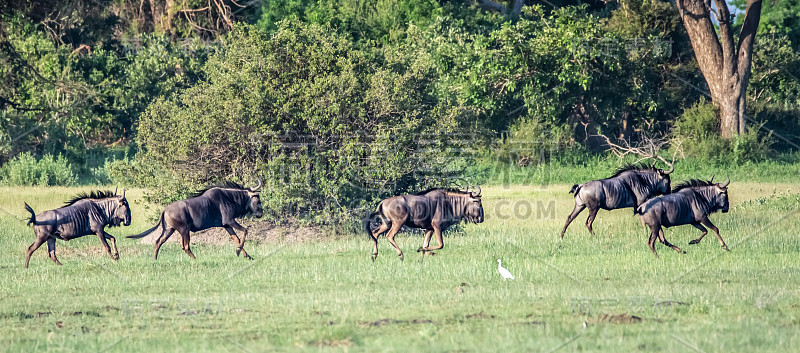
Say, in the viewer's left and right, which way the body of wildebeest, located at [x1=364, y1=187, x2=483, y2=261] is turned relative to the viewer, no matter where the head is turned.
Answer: facing to the right of the viewer

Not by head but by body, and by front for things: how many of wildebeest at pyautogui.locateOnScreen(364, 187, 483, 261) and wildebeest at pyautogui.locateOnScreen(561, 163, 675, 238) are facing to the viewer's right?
2

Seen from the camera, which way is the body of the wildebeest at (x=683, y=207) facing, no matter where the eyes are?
to the viewer's right

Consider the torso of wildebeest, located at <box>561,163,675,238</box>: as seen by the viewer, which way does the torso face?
to the viewer's right

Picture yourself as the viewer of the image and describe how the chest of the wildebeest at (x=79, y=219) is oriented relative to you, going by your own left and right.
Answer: facing to the right of the viewer

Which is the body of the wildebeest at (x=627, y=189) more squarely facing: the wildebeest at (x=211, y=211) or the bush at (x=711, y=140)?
the bush

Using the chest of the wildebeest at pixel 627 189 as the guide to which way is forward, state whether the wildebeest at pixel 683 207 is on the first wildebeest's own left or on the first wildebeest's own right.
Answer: on the first wildebeest's own right

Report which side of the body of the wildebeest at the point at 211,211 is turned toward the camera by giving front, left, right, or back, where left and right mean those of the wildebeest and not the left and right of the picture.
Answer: right
